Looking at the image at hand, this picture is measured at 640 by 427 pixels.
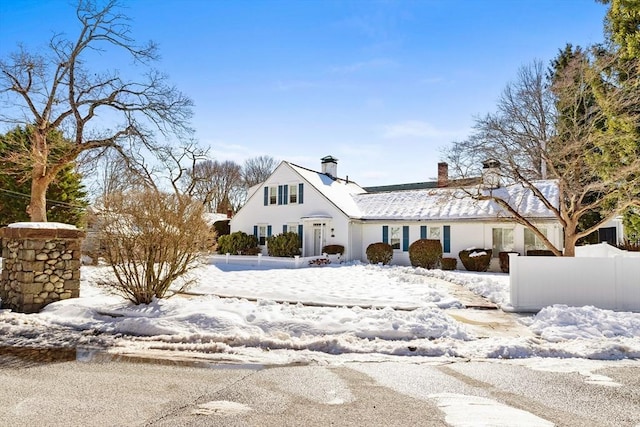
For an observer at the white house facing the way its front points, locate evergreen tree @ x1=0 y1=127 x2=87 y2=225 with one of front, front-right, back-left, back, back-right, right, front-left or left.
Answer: right

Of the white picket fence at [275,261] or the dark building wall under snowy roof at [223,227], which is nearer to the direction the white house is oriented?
the white picket fence

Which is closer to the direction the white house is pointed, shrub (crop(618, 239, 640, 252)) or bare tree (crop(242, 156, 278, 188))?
the shrub

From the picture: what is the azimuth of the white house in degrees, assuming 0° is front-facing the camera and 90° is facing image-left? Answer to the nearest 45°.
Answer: approximately 0°

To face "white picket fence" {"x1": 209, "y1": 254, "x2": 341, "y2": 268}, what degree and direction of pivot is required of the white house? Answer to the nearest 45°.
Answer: approximately 45° to its right

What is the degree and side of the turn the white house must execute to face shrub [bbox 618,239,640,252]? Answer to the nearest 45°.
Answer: approximately 90° to its left

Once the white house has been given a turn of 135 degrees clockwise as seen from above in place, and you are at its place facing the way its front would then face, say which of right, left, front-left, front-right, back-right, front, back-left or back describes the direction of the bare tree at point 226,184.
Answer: front

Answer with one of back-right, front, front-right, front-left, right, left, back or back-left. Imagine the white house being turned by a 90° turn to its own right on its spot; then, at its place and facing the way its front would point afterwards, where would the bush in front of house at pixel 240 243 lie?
front
